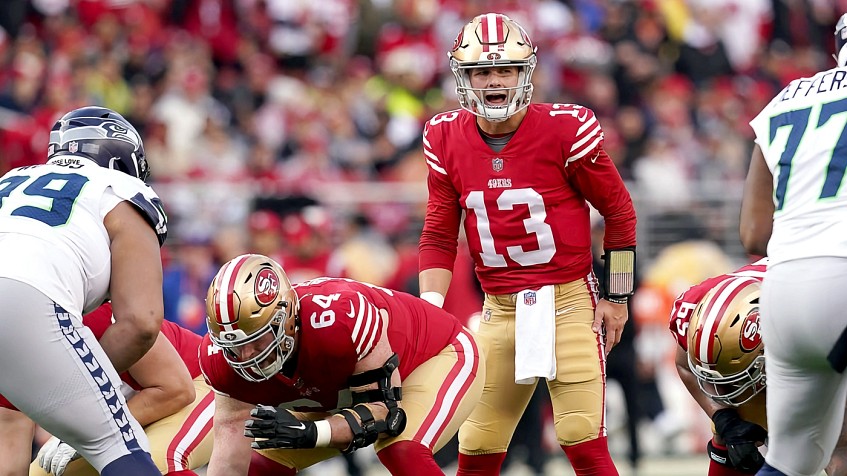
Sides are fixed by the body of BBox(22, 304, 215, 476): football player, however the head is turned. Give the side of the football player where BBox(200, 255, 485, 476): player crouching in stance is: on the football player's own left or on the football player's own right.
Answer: on the football player's own left

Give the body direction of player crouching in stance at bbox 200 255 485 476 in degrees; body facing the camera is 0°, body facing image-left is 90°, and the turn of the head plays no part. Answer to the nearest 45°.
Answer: approximately 45°

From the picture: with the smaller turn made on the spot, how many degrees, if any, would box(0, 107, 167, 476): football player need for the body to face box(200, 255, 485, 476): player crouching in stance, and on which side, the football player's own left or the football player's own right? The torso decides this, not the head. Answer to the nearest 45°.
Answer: approximately 45° to the football player's own right

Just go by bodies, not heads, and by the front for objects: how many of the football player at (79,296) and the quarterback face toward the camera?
1

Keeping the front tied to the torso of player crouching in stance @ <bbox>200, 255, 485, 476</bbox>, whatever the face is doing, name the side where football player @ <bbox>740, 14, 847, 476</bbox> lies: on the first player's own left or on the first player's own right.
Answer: on the first player's own left

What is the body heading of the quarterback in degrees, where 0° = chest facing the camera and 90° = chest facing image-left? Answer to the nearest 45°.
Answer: approximately 0°

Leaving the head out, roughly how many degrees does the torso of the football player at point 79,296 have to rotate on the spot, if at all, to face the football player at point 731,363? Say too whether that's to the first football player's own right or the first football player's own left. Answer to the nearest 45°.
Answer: approximately 45° to the first football player's own right

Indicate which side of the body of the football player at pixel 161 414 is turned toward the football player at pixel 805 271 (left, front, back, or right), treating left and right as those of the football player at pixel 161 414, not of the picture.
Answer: left

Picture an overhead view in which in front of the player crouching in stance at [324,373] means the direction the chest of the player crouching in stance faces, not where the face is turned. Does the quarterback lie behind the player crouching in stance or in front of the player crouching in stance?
behind

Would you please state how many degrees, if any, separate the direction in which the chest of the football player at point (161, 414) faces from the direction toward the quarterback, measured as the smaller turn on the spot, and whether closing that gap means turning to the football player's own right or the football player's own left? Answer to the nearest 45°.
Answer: approximately 135° to the football player's own left
